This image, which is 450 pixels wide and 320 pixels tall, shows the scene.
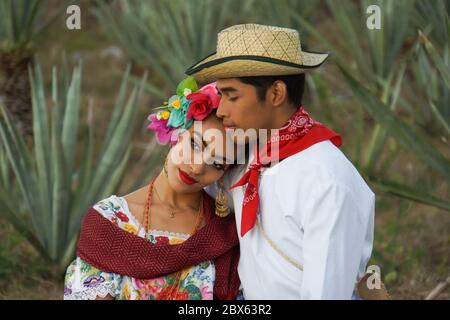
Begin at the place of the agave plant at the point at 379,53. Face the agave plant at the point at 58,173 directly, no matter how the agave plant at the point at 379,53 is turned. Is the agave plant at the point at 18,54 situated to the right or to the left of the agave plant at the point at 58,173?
right

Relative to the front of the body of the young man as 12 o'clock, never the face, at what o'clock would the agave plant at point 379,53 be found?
The agave plant is roughly at 5 o'clock from the young man.

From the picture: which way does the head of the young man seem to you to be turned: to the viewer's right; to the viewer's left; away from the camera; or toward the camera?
to the viewer's left

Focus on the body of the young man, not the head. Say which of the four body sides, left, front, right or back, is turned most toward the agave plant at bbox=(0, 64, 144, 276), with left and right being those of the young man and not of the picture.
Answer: right

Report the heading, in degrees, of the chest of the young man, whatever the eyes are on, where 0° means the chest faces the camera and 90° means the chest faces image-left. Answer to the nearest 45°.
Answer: approximately 45°

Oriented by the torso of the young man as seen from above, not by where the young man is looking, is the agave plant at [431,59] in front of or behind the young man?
behind

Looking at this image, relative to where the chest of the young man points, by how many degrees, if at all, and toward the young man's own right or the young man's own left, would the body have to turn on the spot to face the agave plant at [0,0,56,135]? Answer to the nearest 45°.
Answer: approximately 90° to the young man's own right
